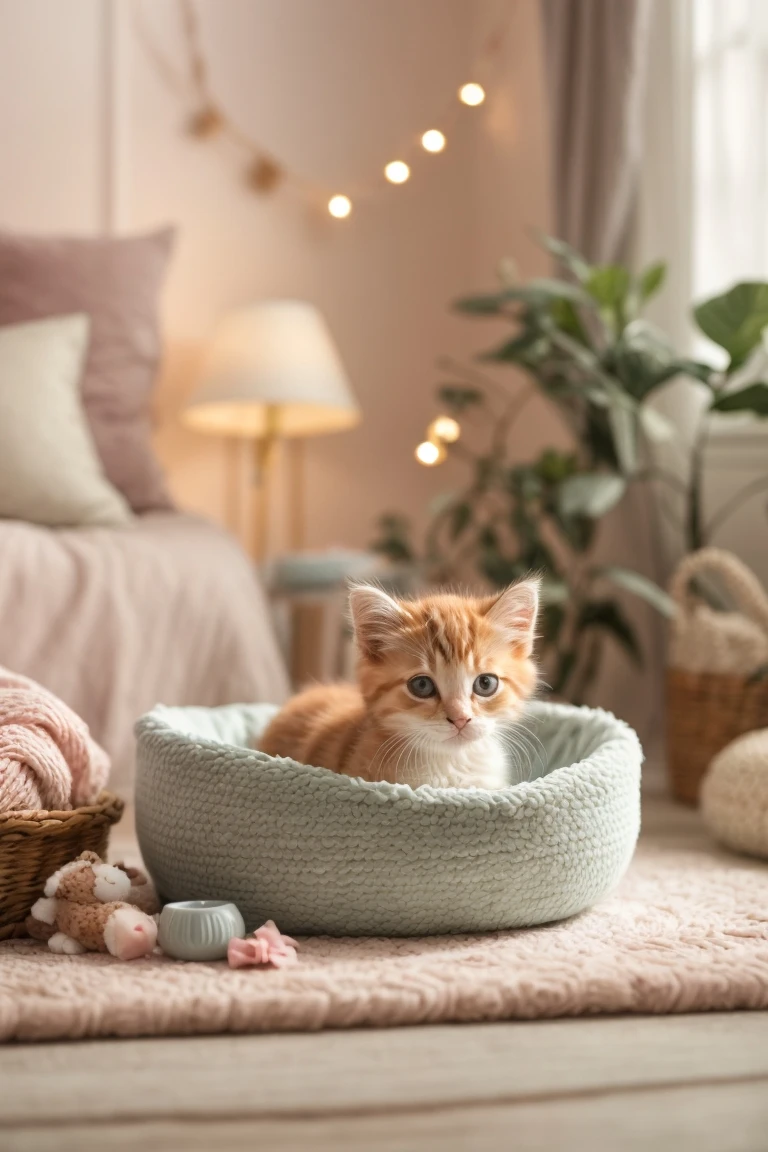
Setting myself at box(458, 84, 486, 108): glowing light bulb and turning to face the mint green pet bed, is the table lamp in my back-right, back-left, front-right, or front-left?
front-right

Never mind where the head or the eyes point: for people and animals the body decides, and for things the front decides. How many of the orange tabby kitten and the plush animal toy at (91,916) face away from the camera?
0

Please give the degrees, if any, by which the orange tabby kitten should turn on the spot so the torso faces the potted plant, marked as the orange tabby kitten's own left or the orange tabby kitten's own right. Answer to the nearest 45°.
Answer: approximately 135° to the orange tabby kitten's own left

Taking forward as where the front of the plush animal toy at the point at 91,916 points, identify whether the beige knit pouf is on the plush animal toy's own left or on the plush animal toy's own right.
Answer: on the plush animal toy's own left

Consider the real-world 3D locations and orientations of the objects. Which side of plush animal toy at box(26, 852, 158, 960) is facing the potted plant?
left
